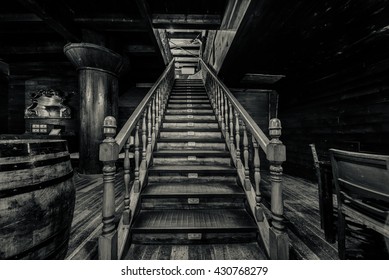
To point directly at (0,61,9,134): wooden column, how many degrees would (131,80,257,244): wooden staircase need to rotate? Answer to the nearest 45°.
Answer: approximately 135° to its right

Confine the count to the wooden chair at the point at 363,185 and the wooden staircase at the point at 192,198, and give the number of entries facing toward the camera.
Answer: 1

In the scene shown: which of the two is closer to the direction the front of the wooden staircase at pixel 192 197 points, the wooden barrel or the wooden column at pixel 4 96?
the wooden barrel

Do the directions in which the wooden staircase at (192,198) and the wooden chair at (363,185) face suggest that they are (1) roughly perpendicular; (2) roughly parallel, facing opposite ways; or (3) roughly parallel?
roughly perpendicular

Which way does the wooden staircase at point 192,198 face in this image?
toward the camera

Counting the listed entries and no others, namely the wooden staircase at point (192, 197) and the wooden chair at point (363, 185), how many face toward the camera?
1

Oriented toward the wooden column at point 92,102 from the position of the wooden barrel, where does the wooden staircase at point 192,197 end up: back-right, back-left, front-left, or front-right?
front-right

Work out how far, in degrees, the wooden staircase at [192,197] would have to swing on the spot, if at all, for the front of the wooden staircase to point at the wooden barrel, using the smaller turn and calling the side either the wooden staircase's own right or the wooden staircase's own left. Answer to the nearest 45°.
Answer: approximately 45° to the wooden staircase's own right

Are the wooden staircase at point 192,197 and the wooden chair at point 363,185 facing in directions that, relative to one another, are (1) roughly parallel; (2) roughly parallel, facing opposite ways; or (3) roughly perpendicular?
roughly perpendicular

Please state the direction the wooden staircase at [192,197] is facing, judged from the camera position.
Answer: facing the viewer

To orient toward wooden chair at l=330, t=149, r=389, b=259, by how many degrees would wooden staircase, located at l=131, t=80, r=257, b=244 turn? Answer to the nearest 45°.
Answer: approximately 45° to its left

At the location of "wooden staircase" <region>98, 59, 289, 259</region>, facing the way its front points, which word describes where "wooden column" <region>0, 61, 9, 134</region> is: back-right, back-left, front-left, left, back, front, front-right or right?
back-right
